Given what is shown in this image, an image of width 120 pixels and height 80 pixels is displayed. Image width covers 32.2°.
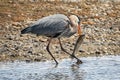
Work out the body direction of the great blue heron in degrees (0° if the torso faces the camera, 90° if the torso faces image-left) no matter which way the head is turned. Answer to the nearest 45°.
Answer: approximately 270°
